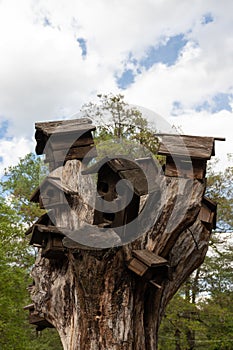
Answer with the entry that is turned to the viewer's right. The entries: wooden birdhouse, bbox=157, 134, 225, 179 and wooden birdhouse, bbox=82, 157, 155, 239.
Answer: wooden birdhouse, bbox=157, 134, 225, 179

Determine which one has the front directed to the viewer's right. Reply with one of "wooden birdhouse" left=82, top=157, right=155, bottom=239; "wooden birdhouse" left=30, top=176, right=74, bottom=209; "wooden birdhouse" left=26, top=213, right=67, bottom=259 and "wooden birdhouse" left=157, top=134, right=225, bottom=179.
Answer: "wooden birdhouse" left=157, top=134, right=225, bottom=179

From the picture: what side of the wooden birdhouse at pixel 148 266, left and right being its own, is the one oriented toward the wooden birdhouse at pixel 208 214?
left

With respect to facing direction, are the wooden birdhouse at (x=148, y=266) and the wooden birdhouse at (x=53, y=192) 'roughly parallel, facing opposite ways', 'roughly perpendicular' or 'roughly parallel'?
roughly perpendicular

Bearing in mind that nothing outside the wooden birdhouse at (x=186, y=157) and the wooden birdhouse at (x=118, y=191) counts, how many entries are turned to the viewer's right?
1

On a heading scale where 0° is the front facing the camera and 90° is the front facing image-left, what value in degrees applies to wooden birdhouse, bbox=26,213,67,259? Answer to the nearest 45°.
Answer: approximately 45°

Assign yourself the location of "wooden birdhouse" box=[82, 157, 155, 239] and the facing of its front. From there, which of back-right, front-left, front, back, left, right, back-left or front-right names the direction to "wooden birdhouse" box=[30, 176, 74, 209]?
right

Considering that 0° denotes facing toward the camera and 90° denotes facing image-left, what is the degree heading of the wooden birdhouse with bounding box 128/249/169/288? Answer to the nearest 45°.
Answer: approximately 315°

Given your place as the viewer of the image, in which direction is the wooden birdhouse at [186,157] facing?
facing to the right of the viewer

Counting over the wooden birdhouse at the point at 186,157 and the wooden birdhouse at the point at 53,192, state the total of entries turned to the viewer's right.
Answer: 1

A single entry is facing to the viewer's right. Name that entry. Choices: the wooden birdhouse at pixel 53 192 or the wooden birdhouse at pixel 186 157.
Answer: the wooden birdhouse at pixel 186 157
